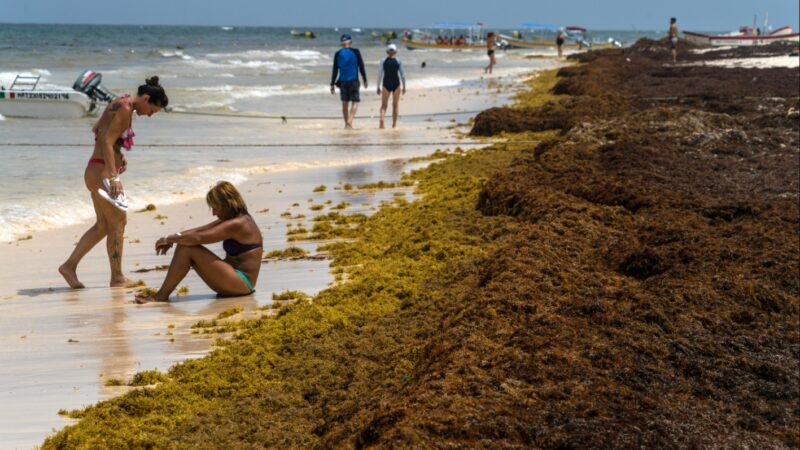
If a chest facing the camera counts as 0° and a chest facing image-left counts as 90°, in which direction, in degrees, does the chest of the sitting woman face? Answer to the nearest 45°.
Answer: approximately 90°

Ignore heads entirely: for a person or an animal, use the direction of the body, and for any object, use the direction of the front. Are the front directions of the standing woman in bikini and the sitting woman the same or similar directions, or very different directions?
very different directions

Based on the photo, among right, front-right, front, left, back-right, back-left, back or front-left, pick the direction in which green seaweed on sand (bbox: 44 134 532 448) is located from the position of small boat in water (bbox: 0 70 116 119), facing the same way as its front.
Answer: left

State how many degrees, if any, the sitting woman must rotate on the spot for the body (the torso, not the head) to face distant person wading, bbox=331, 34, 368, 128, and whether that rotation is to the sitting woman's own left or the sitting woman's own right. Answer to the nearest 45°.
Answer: approximately 90° to the sitting woman's own right

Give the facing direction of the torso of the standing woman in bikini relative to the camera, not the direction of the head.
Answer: to the viewer's right

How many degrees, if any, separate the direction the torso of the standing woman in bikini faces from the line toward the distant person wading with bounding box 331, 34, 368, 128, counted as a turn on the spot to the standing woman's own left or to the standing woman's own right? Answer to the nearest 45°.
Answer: approximately 90° to the standing woman's own left

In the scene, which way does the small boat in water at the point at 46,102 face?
to the viewer's left

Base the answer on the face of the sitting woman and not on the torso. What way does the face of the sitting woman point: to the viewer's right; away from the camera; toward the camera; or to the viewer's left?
to the viewer's left

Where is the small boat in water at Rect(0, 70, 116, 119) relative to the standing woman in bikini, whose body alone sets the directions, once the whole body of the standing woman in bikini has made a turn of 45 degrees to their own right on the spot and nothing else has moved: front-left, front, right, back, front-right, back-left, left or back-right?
back-left

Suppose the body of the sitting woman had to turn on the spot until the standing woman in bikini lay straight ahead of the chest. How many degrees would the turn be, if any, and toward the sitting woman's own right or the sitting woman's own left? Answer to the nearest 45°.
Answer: approximately 45° to the sitting woman's own right
